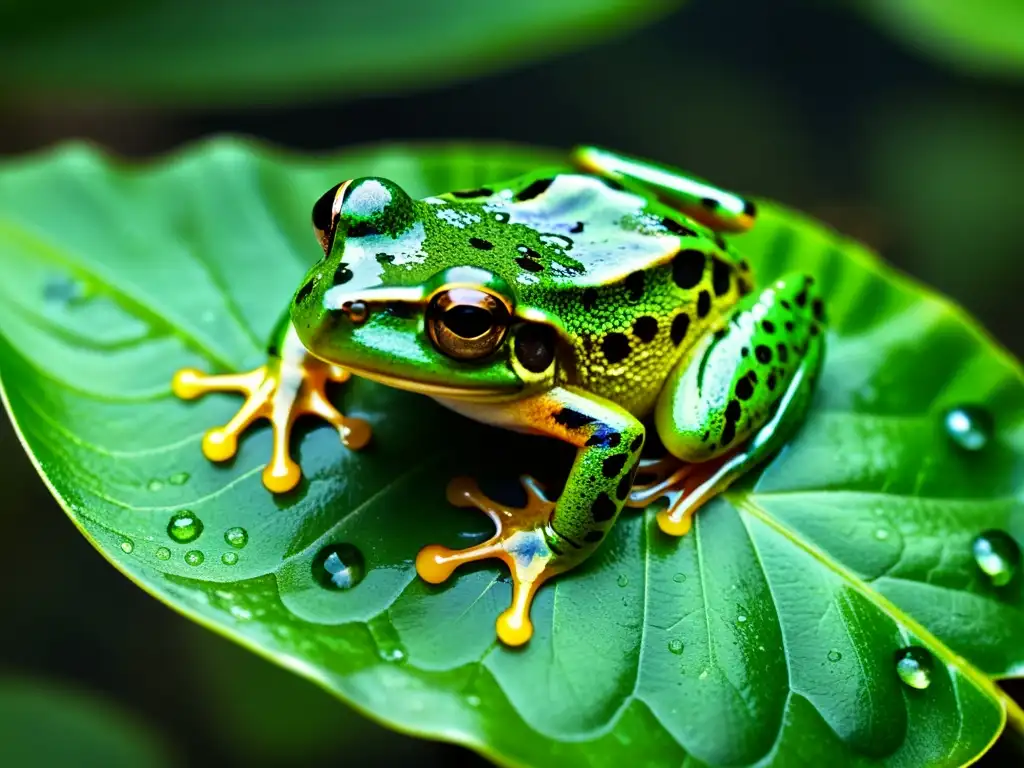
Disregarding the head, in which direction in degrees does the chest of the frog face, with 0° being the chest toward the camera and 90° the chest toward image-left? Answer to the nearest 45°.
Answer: approximately 45°

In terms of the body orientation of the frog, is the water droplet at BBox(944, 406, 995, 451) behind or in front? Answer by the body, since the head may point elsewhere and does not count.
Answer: behind

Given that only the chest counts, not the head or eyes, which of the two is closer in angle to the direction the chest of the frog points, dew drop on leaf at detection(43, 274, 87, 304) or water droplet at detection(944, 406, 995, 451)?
the dew drop on leaf

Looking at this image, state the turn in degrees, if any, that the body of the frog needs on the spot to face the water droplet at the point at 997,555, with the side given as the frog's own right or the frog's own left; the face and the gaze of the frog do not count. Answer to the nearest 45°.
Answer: approximately 135° to the frog's own left
